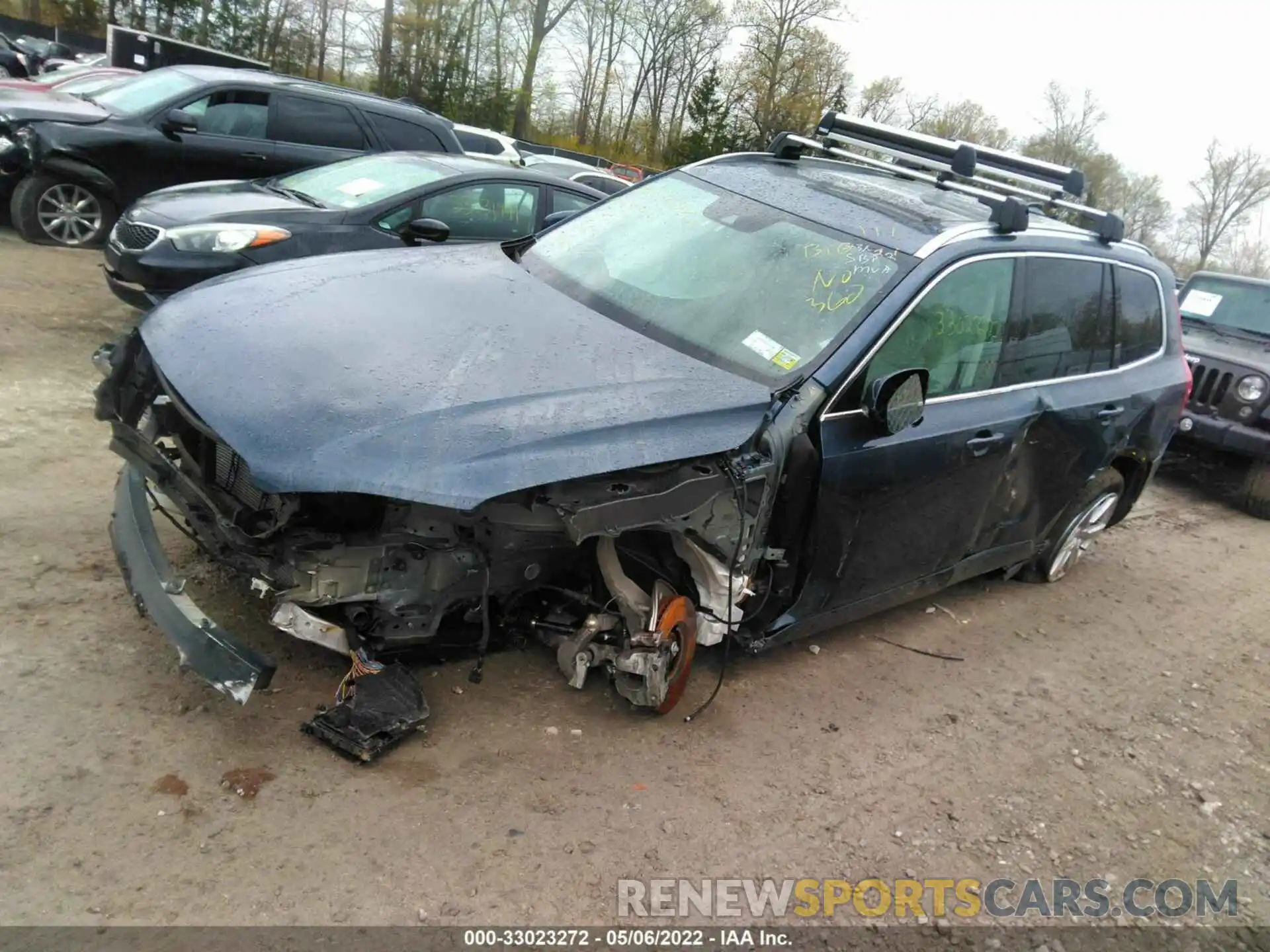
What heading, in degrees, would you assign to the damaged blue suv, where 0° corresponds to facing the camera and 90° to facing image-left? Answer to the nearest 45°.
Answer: approximately 45°

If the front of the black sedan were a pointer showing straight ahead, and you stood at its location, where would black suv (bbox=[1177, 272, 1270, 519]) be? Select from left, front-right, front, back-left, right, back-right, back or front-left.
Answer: back-left

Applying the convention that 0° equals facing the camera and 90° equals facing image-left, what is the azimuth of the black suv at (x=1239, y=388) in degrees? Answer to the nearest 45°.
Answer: approximately 45°

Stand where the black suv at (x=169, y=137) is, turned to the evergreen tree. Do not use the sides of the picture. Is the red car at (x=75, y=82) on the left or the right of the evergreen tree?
left

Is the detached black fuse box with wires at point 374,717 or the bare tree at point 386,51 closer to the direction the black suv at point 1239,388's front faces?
the detached black fuse box with wires

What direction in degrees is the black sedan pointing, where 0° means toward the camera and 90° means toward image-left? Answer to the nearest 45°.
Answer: approximately 45°

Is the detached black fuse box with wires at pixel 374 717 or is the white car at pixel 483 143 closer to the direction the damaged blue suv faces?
the detached black fuse box with wires
